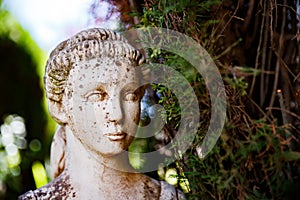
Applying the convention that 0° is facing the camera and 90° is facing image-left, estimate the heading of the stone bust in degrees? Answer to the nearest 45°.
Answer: approximately 315°
